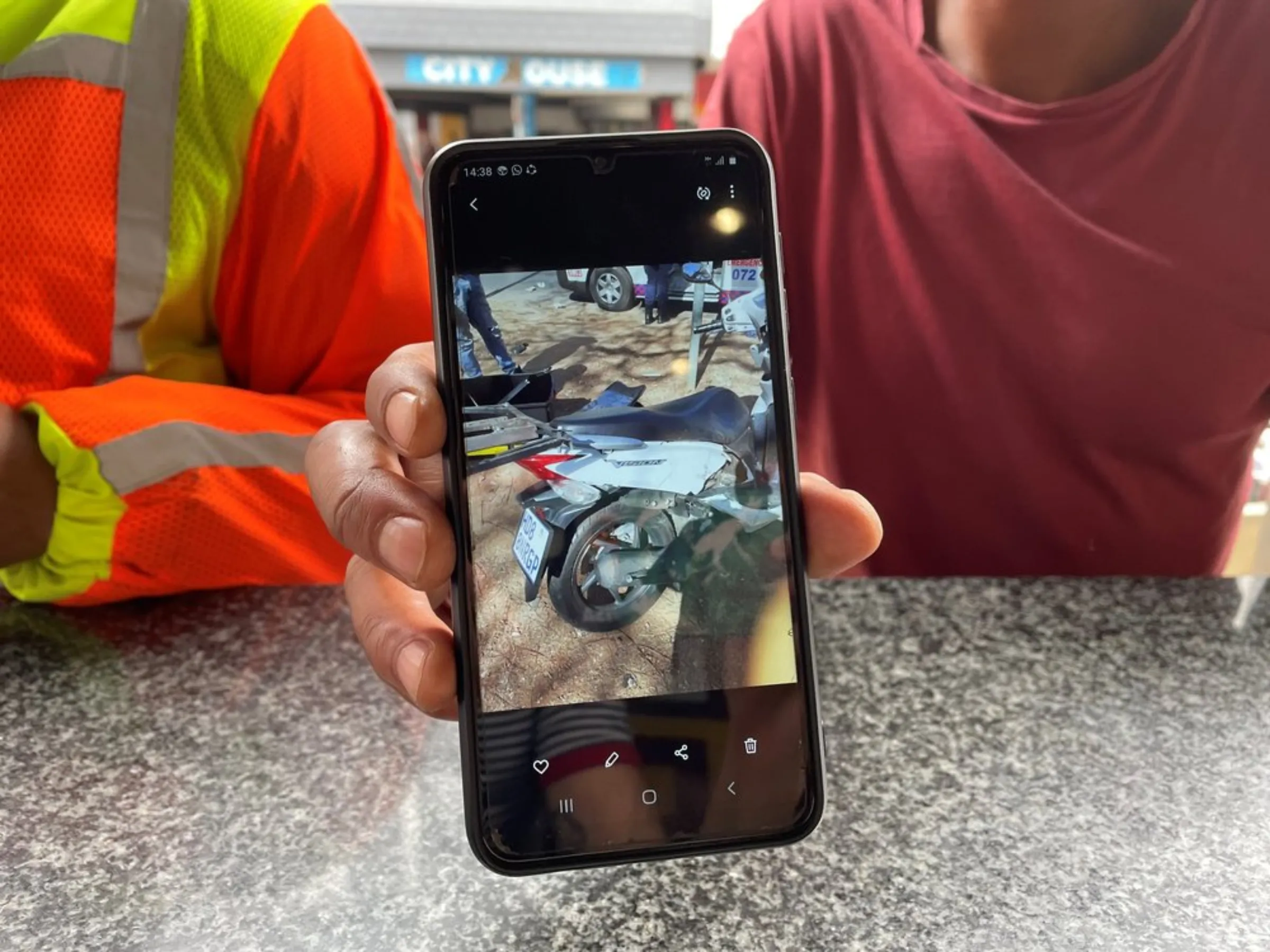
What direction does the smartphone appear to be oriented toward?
toward the camera
